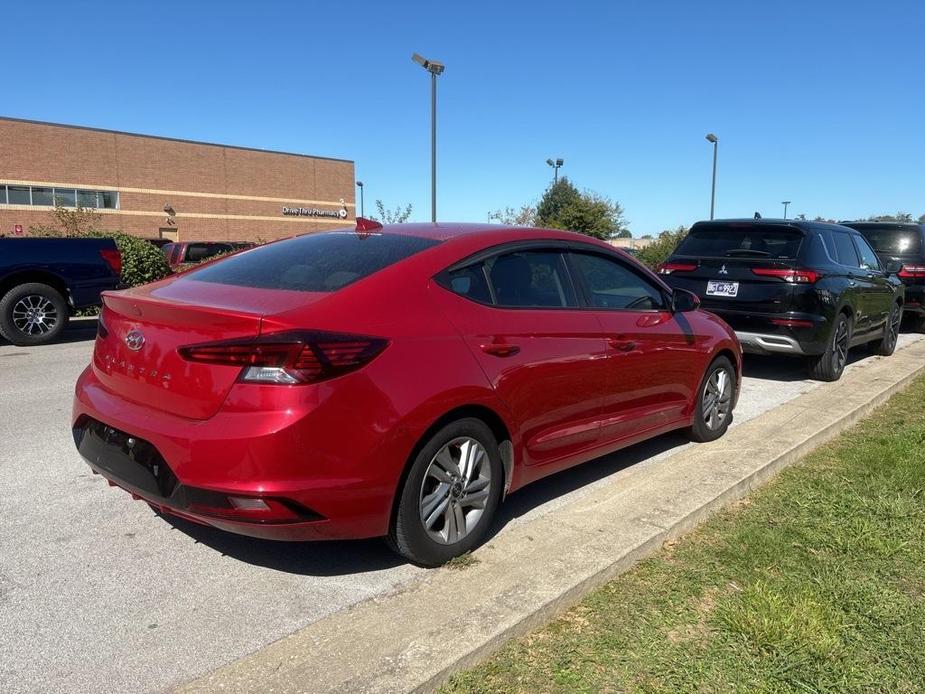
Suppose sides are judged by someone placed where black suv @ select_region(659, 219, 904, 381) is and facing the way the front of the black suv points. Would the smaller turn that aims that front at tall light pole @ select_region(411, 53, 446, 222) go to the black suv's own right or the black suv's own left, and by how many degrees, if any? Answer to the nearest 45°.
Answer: approximately 90° to the black suv's own left

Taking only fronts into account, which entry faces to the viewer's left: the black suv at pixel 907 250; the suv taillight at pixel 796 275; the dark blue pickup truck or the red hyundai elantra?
the dark blue pickup truck

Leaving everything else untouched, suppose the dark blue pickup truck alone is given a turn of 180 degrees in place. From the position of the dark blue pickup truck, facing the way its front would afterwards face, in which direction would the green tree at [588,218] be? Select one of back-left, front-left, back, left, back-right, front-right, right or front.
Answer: front-left

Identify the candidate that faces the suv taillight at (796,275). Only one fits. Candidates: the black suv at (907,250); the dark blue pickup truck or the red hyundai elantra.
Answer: the red hyundai elantra

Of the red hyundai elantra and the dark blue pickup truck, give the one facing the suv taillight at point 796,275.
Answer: the red hyundai elantra

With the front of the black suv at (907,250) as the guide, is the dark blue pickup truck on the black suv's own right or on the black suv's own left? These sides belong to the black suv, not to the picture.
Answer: on the black suv's own left

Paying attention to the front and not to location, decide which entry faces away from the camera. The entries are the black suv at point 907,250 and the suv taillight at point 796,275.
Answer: the black suv

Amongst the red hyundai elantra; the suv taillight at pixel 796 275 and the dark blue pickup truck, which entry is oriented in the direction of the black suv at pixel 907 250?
the red hyundai elantra

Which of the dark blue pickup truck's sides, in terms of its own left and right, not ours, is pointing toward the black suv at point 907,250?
back

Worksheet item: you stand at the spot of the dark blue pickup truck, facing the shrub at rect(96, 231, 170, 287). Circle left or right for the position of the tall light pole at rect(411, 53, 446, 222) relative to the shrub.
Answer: right

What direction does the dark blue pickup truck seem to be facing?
to the viewer's left

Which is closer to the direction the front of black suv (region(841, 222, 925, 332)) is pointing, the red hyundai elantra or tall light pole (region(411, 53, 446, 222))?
the tall light pole

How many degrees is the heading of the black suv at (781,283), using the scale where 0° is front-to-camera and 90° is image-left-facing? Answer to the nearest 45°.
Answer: approximately 225°

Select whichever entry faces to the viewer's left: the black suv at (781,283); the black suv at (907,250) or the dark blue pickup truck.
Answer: the dark blue pickup truck

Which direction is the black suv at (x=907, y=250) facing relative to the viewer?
away from the camera
